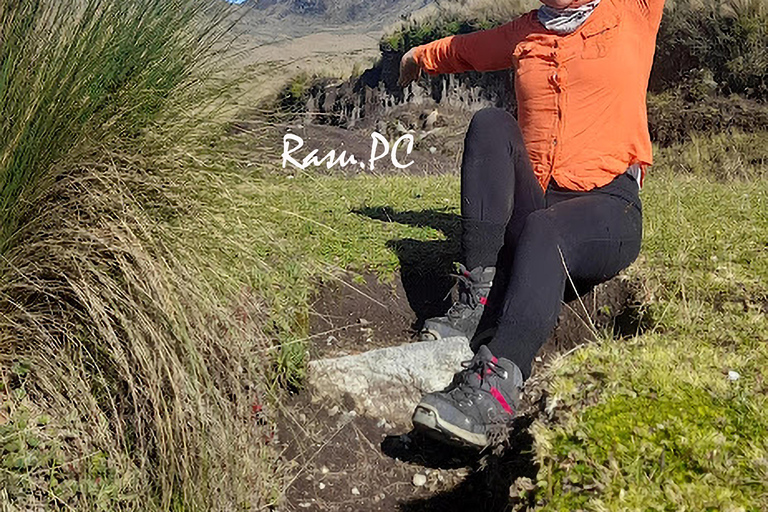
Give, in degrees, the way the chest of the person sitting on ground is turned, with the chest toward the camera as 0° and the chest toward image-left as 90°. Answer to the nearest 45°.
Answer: approximately 45°

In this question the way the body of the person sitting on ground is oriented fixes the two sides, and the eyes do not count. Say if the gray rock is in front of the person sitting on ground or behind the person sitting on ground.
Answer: in front

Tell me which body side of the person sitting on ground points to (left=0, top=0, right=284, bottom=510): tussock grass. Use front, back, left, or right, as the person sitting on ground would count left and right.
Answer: front
